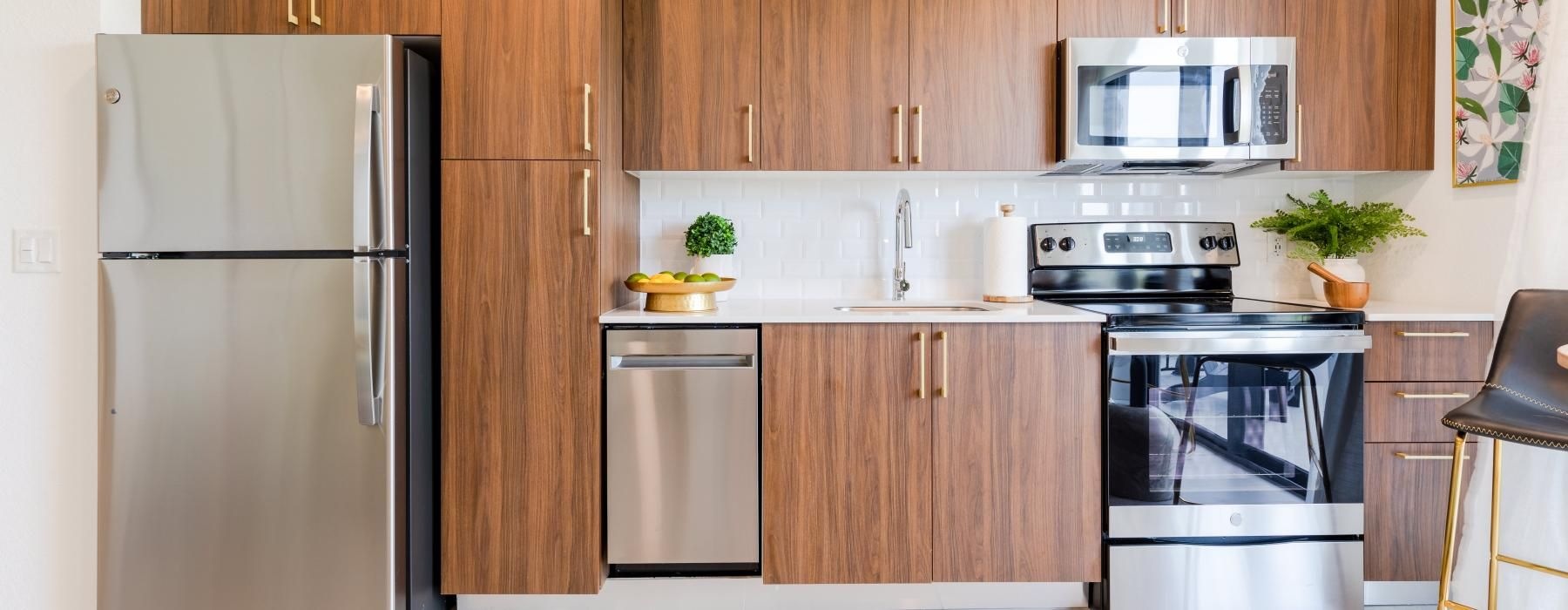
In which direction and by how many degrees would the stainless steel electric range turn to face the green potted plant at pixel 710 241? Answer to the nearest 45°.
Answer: approximately 90° to its right

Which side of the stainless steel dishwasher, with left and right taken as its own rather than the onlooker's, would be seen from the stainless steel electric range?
left

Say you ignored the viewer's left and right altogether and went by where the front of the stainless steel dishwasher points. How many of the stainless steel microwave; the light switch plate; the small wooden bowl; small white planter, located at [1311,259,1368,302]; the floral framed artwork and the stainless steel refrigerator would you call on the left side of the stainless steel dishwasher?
4

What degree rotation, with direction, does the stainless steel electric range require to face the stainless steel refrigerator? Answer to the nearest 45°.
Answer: approximately 45° to its right

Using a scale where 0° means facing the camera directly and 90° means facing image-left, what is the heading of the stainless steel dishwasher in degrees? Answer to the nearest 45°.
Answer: approximately 0°

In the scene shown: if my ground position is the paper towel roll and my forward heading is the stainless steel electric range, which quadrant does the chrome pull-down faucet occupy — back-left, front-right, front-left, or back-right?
back-right

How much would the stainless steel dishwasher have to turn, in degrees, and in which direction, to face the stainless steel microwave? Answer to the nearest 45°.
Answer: approximately 90° to its left

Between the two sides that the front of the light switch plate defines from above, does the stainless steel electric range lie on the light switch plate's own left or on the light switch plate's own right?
on the light switch plate's own left
